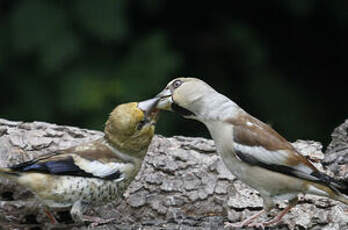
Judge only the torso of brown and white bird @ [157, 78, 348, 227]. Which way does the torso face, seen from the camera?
to the viewer's left

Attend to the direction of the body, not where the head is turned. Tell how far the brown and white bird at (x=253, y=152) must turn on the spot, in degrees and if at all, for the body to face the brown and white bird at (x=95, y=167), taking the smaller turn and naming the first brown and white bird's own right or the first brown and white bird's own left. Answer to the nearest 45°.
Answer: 0° — it already faces it

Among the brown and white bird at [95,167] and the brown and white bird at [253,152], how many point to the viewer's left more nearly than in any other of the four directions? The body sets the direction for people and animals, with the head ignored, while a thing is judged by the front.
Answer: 1

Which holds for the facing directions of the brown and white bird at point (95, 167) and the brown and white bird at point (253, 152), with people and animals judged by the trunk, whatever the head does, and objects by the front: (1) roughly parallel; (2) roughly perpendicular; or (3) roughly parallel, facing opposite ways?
roughly parallel, facing opposite ways

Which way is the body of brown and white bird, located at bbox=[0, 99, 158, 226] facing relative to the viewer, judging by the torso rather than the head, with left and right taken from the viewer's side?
facing to the right of the viewer

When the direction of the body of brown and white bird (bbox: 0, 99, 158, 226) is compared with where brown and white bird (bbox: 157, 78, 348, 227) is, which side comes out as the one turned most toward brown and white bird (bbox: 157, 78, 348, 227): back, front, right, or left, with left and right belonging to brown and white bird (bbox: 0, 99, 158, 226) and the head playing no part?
front
